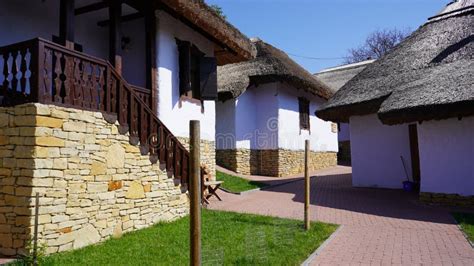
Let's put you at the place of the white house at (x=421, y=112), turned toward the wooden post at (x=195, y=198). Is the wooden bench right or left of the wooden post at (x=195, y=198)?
right

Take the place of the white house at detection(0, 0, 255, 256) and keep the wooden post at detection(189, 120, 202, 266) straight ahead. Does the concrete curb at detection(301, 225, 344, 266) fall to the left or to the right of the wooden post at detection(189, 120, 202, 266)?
left

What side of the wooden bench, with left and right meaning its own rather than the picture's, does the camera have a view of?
right

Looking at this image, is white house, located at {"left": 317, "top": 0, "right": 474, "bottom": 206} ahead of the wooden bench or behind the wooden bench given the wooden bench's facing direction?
ahead

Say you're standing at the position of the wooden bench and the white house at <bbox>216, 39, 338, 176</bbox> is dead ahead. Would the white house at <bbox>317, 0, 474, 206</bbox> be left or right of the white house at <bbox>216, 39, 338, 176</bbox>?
right

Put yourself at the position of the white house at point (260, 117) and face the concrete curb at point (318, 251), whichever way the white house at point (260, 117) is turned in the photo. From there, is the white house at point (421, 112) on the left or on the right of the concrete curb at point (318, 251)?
left

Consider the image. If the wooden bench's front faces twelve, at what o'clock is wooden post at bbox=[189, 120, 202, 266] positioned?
The wooden post is roughly at 3 o'clock from the wooden bench.

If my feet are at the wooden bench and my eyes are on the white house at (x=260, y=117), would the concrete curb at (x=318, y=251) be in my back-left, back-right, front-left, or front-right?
back-right

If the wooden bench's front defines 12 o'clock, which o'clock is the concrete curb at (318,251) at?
The concrete curb is roughly at 2 o'clock from the wooden bench.

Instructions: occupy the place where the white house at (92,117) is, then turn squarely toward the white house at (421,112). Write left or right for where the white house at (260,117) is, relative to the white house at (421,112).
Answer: left
